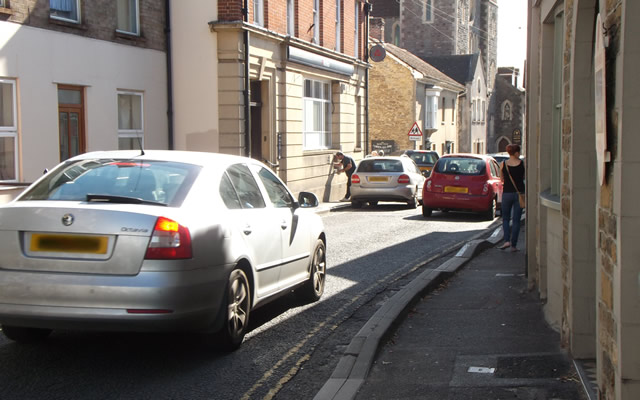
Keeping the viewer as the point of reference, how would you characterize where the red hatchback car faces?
facing away from the viewer

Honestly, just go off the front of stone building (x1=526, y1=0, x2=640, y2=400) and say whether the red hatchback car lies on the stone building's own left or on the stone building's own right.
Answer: on the stone building's own right

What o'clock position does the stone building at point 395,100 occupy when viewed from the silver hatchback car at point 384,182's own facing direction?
The stone building is roughly at 12 o'clock from the silver hatchback car.

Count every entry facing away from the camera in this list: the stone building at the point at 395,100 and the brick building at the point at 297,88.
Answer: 0

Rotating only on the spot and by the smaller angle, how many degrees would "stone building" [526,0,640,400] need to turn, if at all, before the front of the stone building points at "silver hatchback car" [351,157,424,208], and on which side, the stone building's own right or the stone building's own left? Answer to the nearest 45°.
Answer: approximately 90° to the stone building's own right

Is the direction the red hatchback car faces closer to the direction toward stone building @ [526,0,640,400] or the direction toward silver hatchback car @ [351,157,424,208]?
the silver hatchback car

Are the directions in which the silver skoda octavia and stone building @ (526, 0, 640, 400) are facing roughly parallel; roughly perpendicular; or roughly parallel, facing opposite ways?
roughly perpendicular

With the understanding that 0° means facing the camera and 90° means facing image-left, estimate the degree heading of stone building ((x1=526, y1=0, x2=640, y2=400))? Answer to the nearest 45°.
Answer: approximately 90°

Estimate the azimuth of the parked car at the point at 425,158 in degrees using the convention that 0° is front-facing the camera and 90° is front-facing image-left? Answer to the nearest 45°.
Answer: approximately 180°

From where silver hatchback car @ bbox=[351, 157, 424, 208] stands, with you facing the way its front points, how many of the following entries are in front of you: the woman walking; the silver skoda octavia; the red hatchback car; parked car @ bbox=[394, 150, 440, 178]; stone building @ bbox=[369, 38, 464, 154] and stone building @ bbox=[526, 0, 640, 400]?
2

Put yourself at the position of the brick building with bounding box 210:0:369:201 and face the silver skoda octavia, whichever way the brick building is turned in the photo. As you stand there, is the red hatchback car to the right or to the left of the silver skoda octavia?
left

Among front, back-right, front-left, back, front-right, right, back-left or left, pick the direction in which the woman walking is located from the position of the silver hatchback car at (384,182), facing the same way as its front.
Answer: back

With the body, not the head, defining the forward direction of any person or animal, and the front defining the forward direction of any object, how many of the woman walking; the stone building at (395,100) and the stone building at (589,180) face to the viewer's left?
1

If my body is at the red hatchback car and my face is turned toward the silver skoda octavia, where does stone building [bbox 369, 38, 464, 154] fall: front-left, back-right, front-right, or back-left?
back-right

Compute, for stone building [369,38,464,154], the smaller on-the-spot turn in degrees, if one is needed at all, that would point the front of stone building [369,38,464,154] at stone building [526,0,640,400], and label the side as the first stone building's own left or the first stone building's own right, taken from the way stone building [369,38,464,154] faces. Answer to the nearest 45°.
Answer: approximately 45° to the first stone building's own right
